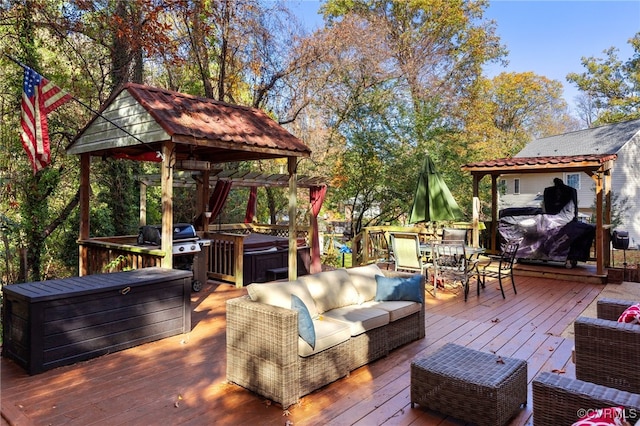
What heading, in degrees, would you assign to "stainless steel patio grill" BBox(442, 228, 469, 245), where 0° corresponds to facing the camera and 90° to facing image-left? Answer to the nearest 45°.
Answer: approximately 0°

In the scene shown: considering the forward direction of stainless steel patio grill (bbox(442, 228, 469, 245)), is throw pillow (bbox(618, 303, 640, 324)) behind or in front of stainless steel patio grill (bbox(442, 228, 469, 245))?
in front

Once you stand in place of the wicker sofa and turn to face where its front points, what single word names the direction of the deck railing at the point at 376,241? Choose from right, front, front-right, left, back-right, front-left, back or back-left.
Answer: back-left

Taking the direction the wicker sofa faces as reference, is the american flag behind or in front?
behind
